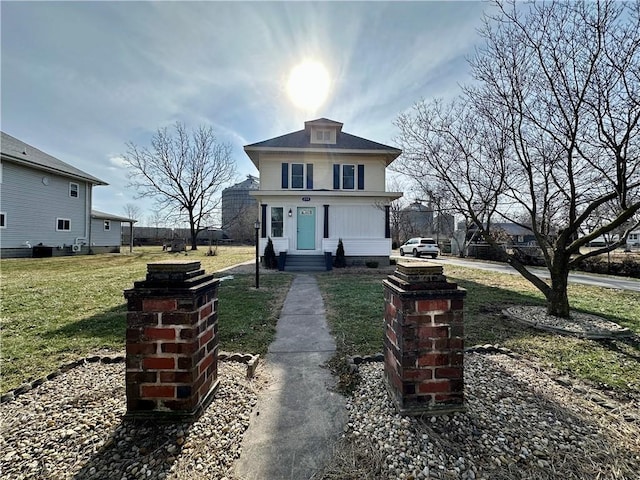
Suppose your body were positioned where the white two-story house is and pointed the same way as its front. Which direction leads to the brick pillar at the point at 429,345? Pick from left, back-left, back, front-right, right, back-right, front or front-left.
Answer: front

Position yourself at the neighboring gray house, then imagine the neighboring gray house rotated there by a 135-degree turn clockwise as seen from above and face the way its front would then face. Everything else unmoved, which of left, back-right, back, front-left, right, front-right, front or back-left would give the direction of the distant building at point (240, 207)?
front-right

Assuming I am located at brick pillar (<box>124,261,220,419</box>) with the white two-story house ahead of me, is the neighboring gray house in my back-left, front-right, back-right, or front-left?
front-left

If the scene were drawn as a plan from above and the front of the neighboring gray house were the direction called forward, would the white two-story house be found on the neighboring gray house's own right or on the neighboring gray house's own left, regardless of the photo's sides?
on the neighboring gray house's own left

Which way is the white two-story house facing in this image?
toward the camera

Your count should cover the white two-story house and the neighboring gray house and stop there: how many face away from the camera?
0

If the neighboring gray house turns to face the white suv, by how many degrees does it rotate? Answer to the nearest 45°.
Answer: approximately 90° to its left

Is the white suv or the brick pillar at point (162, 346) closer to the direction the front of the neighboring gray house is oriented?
the brick pillar

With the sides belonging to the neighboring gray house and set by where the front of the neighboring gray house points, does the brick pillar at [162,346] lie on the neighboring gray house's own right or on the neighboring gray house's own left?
on the neighboring gray house's own left

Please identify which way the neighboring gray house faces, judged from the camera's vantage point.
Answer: facing the viewer and to the left of the viewer

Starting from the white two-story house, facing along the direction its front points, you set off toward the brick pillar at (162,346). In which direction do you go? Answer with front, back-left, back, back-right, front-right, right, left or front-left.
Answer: front
